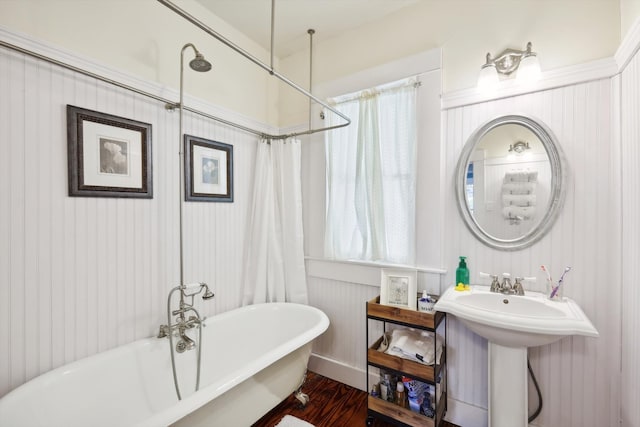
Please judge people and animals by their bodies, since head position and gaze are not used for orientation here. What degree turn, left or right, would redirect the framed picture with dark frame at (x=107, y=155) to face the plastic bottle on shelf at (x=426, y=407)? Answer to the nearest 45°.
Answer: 0° — it already faces it

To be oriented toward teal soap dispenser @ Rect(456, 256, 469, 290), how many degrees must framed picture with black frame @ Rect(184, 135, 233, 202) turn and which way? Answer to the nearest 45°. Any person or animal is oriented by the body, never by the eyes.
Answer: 0° — it already faces it

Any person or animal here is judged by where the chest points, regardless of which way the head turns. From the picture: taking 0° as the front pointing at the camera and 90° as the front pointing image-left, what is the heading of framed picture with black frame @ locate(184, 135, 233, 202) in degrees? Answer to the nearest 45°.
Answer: approximately 315°

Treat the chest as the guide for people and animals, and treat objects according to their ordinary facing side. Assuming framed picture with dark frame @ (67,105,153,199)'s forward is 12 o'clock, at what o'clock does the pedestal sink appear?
The pedestal sink is roughly at 12 o'clock from the framed picture with dark frame.

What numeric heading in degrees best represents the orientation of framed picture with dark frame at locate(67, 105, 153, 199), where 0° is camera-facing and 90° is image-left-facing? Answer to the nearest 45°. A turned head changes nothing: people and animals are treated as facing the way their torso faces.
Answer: approximately 315°

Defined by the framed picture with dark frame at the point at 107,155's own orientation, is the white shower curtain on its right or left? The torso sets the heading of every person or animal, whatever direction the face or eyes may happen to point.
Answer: on its left
